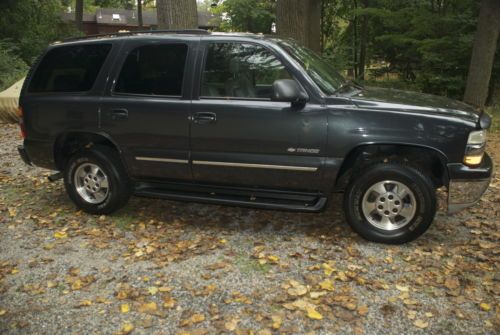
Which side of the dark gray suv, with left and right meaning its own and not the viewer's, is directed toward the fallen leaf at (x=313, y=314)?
right

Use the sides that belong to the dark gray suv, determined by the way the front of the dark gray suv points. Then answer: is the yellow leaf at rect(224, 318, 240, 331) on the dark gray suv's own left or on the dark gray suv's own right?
on the dark gray suv's own right

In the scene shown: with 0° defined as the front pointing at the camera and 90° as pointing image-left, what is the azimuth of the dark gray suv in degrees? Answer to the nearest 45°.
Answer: approximately 270°

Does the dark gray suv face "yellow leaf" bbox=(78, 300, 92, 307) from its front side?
no

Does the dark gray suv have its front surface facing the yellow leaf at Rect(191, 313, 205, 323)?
no

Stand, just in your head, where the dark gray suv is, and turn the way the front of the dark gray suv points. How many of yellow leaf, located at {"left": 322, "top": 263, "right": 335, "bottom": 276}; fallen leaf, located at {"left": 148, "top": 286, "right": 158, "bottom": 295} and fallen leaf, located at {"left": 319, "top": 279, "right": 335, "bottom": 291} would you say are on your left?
0

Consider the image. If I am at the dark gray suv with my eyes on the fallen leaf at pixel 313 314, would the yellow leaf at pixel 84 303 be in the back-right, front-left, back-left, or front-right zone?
front-right

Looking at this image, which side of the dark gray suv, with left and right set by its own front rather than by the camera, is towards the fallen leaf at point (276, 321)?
right

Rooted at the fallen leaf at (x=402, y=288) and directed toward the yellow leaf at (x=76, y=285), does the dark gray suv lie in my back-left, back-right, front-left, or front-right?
front-right

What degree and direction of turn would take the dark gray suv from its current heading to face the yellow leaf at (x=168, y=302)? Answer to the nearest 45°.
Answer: approximately 90° to its right

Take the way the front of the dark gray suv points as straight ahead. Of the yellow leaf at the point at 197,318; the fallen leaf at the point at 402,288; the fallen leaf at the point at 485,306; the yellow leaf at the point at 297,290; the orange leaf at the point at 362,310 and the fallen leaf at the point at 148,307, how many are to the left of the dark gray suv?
0

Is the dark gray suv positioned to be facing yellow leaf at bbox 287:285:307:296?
no

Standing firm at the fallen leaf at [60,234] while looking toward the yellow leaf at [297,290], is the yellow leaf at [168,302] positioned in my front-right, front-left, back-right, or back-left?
front-right
